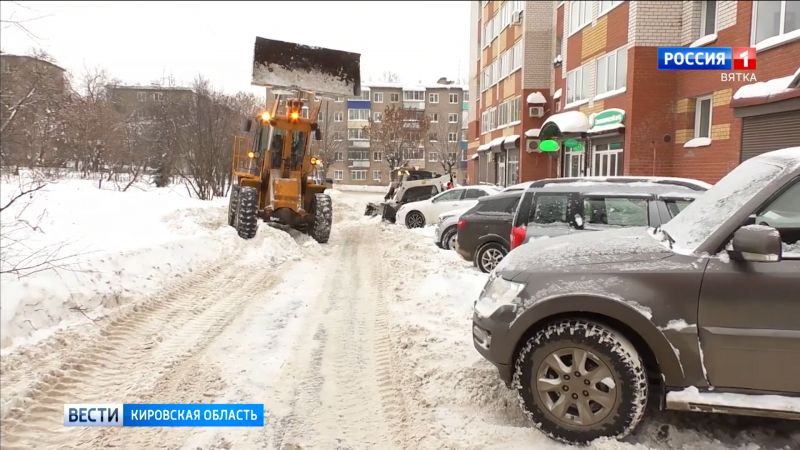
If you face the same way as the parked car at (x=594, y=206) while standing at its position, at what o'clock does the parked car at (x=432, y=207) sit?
the parked car at (x=432, y=207) is roughly at 8 o'clock from the parked car at (x=594, y=206).

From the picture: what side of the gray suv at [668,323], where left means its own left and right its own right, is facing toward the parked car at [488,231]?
right

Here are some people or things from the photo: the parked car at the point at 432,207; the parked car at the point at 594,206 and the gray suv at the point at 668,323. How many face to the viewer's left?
2

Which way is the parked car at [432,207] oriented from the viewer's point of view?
to the viewer's left

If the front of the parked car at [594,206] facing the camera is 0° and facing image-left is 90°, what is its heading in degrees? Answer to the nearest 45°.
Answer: approximately 270°

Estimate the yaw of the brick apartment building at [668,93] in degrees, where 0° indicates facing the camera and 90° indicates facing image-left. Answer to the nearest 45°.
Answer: approximately 45°

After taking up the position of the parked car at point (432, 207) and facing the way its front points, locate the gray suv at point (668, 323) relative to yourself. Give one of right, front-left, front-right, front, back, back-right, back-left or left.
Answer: left

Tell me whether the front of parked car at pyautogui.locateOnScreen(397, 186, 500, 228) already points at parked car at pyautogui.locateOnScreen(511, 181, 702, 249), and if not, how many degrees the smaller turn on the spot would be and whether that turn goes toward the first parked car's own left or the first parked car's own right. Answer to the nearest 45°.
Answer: approximately 90° to the first parked car's own left

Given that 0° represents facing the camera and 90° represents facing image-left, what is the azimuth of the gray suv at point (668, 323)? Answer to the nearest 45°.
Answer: approximately 90°

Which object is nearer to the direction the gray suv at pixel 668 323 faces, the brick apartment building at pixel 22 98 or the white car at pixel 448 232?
the brick apartment building

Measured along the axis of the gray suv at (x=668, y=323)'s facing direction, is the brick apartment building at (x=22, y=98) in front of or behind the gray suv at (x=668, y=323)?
in front

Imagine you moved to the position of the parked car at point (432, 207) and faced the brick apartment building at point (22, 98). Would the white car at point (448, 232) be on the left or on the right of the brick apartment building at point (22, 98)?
left

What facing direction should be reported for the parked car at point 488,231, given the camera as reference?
facing to the right of the viewer

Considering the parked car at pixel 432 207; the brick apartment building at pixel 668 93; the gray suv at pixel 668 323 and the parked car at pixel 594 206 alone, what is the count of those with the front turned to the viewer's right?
1
